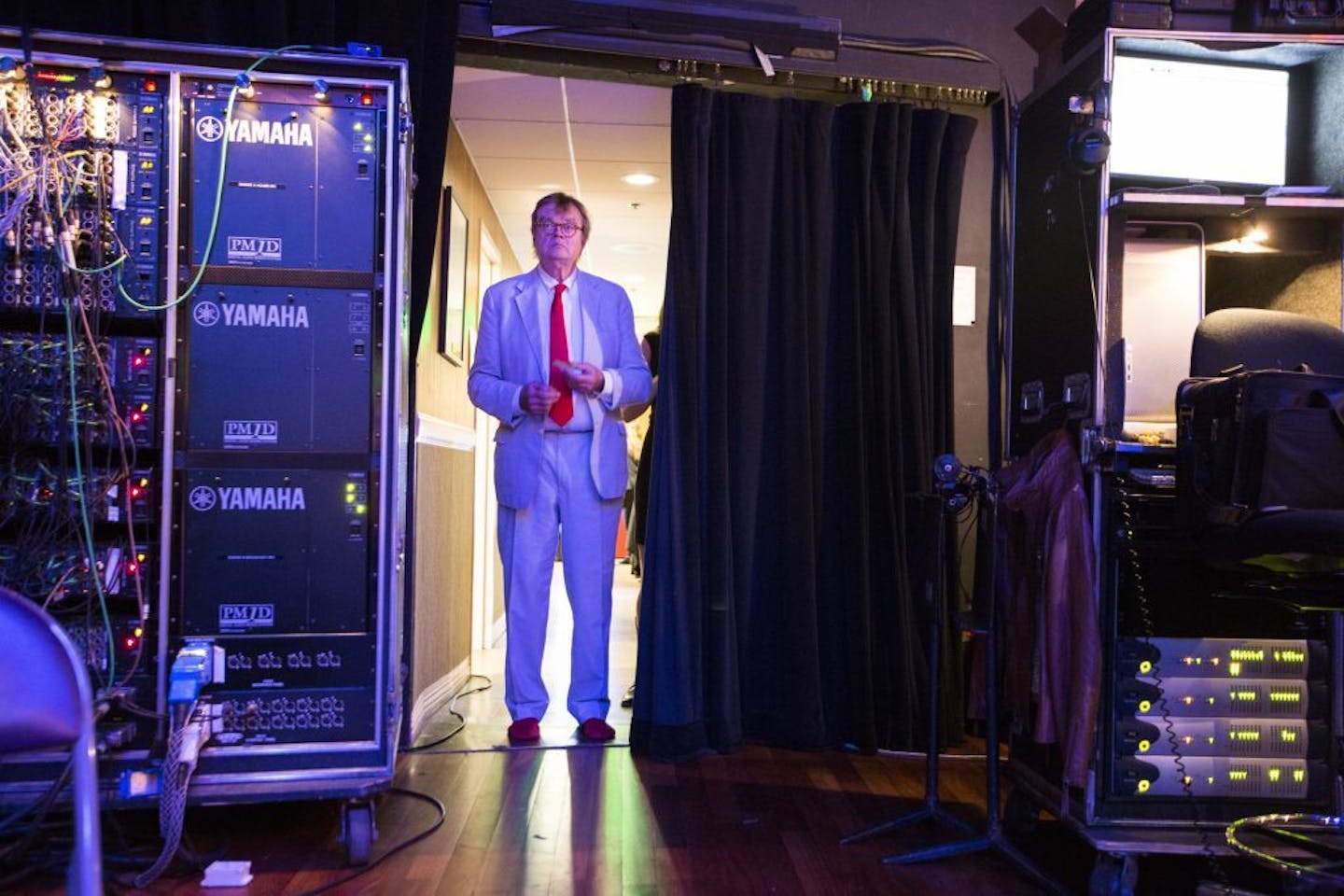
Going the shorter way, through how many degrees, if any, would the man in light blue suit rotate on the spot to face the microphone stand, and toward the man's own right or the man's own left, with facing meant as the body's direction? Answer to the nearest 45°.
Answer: approximately 45° to the man's own left

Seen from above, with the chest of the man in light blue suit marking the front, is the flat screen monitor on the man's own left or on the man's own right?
on the man's own left

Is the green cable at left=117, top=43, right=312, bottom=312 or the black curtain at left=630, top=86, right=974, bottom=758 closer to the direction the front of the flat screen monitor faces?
the green cable

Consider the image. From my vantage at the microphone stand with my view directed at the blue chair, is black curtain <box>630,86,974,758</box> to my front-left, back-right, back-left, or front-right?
back-right

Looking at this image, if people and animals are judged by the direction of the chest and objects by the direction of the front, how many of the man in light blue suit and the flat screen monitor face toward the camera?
2

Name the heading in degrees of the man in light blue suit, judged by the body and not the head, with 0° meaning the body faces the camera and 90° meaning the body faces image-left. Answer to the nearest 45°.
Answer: approximately 0°
